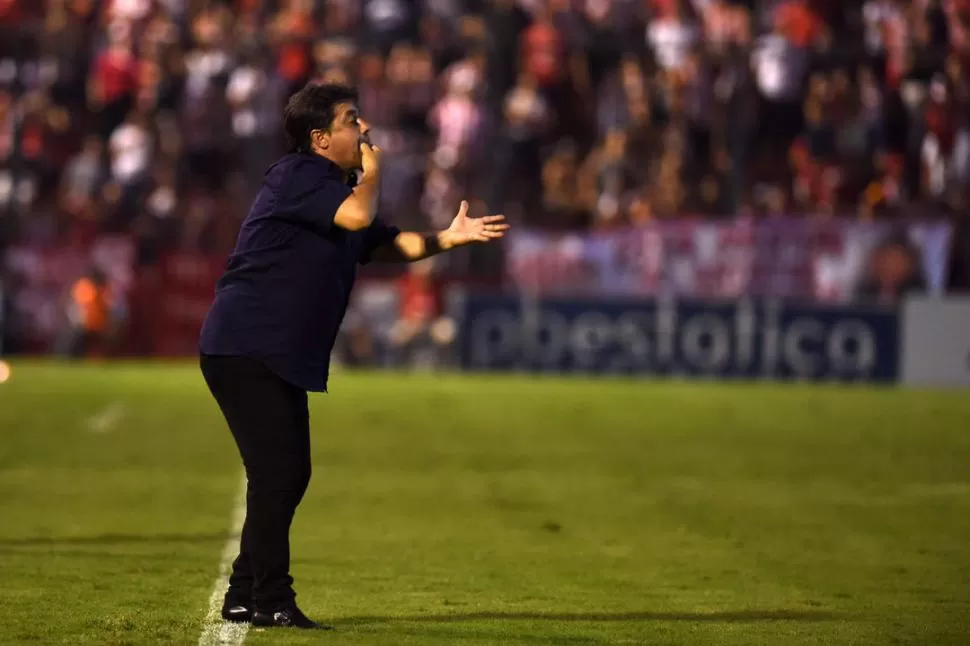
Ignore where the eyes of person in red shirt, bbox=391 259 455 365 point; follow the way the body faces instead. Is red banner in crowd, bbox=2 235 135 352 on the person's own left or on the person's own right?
on the person's own right

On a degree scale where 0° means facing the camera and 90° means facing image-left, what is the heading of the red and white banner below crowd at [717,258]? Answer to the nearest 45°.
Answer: approximately 0°

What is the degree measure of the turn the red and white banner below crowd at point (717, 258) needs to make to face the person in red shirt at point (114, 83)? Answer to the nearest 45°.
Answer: approximately 90° to its right

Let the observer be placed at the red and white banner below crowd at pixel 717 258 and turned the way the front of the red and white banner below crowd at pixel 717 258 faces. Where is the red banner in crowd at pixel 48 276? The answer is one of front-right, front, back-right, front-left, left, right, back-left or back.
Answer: right

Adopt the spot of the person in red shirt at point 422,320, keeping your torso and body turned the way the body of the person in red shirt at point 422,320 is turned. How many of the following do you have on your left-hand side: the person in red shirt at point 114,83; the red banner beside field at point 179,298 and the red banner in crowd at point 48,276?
0

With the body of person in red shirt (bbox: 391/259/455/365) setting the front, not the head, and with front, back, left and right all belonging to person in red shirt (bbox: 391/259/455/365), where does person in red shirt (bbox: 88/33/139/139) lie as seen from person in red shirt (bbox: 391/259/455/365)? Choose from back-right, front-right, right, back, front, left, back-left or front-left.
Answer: right

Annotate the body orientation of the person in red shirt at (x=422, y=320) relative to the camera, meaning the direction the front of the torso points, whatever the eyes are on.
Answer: toward the camera

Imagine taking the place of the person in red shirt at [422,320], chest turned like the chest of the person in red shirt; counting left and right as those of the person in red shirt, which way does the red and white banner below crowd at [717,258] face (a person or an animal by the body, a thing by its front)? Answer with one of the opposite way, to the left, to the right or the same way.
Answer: the same way

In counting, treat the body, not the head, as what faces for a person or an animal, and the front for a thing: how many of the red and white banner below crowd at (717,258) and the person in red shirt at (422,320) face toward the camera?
2

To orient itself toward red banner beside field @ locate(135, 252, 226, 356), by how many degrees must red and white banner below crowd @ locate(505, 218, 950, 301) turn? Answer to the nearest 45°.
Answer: approximately 90° to its right

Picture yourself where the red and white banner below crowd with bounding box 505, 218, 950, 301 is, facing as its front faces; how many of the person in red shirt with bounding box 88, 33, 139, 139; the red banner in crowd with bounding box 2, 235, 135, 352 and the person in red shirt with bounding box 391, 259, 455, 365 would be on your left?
0
